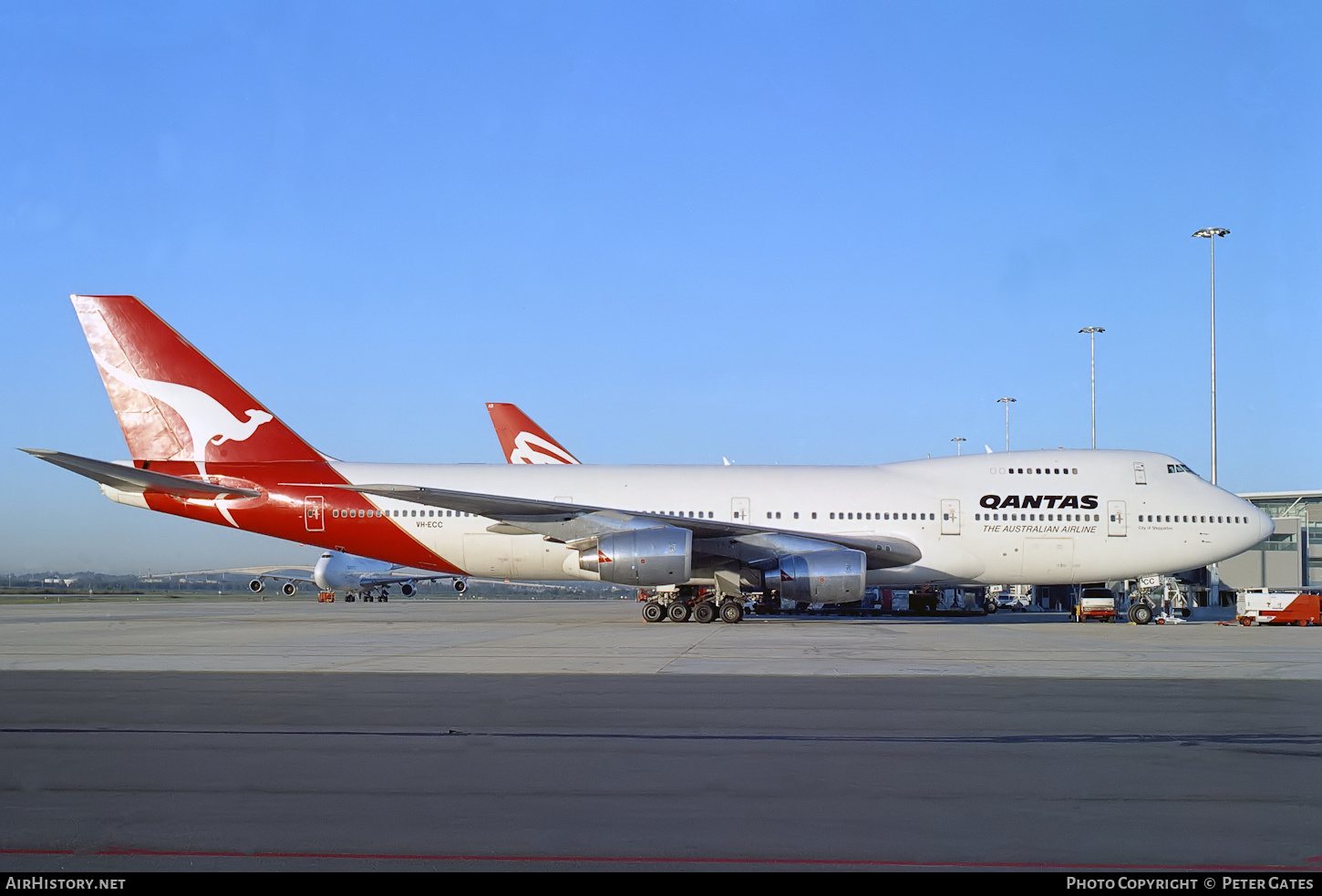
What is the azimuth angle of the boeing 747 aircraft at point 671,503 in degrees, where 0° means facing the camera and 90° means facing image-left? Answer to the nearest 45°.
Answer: approximately 270°

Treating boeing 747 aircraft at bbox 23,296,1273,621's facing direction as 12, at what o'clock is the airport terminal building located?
The airport terminal building is roughly at 11 o'clock from the boeing 747 aircraft.
